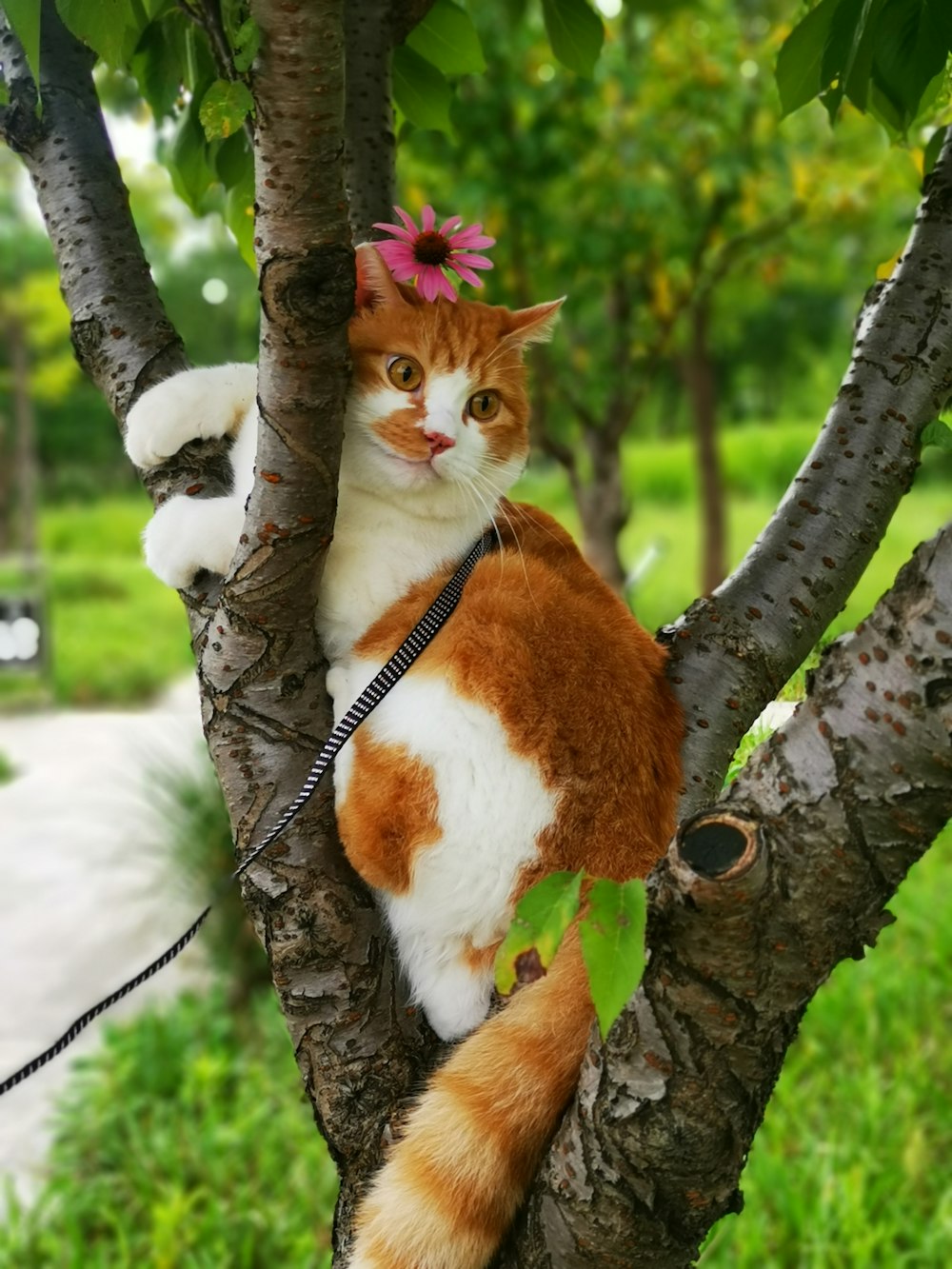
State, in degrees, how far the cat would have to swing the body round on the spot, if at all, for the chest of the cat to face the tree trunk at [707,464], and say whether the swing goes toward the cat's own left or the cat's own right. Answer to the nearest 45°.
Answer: approximately 135° to the cat's own right

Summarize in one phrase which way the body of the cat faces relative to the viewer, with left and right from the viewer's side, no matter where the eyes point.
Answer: facing to the left of the viewer
